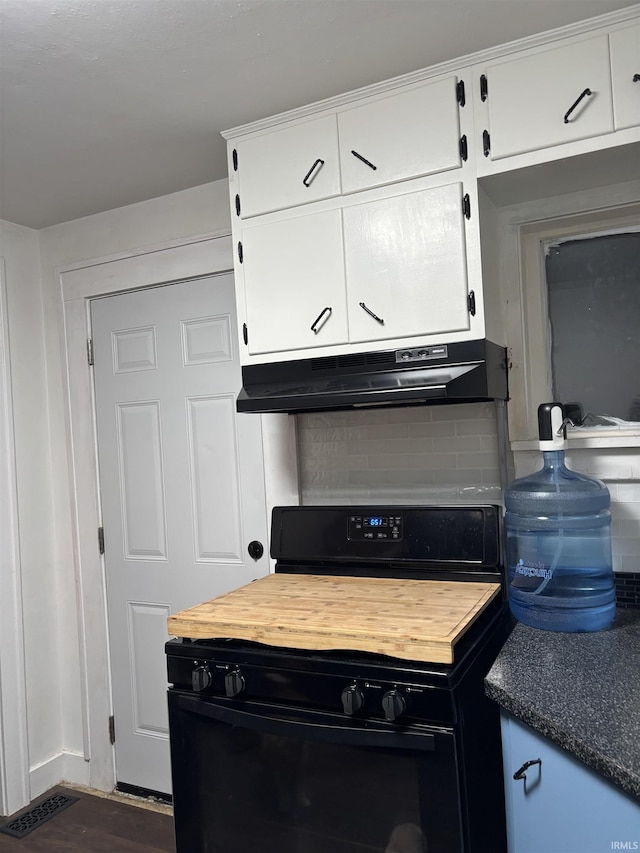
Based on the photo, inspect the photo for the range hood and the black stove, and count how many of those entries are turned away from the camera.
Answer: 0

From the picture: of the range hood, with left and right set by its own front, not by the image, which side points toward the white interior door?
right

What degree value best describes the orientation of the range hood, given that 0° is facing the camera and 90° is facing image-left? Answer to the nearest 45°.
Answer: approximately 45°

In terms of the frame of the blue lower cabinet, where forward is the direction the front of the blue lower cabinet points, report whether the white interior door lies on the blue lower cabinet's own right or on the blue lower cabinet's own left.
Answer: on the blue lower cabinet's own right

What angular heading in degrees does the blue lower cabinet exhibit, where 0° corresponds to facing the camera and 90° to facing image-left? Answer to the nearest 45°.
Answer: approximately 45°
